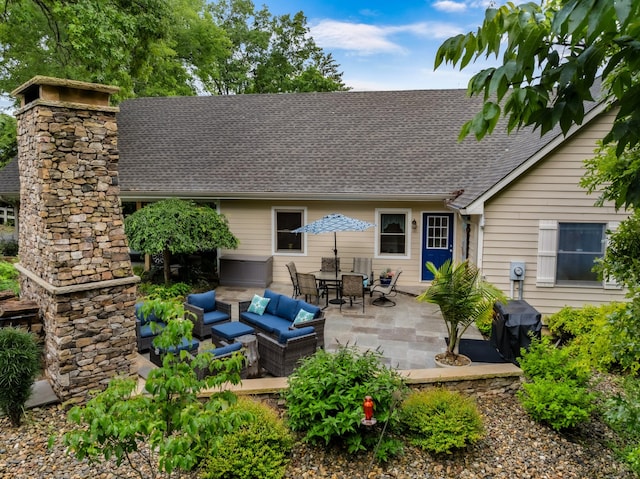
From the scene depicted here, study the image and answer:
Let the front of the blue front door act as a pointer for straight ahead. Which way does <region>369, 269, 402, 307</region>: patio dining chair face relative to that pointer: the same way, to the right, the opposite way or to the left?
to the right

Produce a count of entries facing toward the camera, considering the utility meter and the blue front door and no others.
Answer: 2

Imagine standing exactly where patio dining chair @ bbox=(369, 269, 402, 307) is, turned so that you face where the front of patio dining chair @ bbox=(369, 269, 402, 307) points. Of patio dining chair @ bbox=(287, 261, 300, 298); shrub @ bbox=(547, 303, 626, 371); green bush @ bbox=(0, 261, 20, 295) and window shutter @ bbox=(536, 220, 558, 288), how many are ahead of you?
2

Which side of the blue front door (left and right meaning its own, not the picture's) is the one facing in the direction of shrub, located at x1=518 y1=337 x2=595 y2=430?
front

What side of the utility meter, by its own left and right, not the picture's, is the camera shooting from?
front

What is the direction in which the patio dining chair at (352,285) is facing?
away from the camera

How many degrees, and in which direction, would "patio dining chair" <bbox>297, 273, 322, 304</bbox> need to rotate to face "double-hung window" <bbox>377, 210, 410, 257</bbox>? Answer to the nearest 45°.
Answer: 0° — it already faces it

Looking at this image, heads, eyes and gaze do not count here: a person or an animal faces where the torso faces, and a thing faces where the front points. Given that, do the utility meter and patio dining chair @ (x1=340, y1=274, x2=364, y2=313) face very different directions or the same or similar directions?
very different directions

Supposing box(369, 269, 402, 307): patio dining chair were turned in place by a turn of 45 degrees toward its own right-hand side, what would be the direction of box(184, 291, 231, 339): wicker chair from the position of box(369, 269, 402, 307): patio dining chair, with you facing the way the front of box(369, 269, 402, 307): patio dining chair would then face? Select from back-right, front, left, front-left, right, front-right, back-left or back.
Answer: left

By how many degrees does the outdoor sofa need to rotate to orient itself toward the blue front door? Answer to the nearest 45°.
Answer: approximately 180°

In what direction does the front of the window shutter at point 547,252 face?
toward the camera
